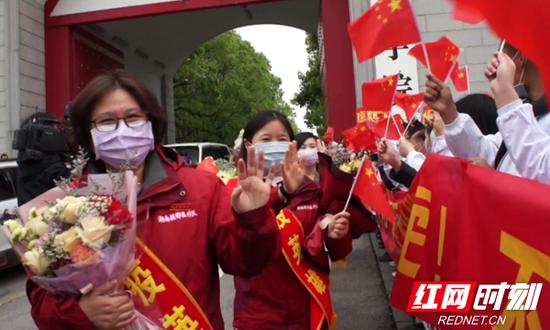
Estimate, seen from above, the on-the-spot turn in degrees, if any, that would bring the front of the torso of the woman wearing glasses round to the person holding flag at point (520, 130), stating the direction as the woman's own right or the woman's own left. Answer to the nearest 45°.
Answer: approximately 90° to the woman's own left

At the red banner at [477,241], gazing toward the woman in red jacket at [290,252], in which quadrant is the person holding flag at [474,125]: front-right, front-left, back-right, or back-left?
front-right

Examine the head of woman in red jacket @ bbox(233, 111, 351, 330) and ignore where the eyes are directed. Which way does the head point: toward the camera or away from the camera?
toward the camera

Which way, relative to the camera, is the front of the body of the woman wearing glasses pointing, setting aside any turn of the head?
toward the camera

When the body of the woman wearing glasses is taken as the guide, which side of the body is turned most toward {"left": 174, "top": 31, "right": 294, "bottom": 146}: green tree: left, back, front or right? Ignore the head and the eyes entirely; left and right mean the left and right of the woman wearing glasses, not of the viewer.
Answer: back

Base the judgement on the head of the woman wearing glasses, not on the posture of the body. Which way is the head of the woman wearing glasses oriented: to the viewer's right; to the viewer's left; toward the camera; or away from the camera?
toward the camera

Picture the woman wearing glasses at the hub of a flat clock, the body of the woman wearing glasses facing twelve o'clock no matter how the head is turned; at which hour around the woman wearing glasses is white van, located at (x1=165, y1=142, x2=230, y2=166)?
The white van is roughly at 6 o'clock from the woman wearing glasses.

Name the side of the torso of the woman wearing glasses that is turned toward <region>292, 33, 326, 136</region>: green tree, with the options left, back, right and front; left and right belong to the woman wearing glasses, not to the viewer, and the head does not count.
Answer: back

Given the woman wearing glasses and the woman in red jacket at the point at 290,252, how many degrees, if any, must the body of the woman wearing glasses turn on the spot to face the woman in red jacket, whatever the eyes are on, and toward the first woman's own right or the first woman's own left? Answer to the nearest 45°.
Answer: approximately 135° to the first woman's own left

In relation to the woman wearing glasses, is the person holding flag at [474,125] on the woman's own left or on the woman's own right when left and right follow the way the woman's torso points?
on the woman's own left

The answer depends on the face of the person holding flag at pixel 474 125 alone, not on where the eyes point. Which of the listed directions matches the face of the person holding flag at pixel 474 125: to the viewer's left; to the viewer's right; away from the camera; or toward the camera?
to the viewer's left

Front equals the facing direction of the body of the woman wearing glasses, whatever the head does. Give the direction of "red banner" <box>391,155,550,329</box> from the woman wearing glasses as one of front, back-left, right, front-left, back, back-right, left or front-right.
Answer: left

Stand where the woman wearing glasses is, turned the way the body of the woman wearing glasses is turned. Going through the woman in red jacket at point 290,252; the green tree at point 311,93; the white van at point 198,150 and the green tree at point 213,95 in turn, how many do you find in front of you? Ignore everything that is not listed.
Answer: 0
